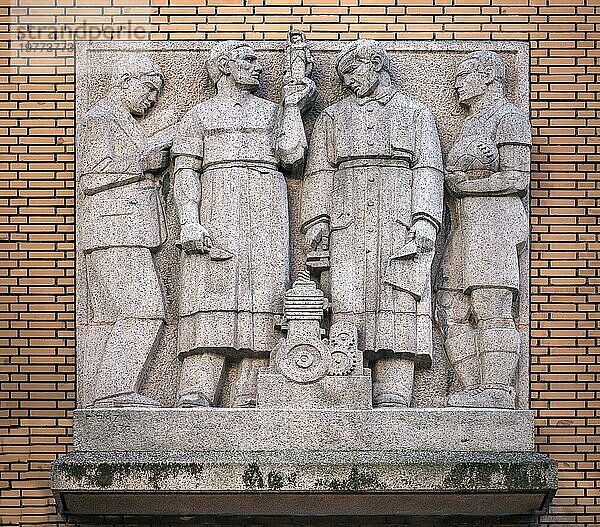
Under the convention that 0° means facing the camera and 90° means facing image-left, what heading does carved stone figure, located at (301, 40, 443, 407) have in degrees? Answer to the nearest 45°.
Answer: approximately 0°

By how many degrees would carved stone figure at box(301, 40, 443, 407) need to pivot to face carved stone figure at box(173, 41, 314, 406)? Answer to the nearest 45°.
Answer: approximately 90° to its right

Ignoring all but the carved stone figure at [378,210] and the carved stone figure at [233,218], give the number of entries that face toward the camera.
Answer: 2

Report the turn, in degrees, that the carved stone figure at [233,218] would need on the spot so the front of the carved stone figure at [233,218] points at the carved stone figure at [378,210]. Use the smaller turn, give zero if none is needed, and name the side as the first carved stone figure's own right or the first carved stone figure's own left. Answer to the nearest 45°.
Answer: approximately 90° to the first carved stone figure's own left

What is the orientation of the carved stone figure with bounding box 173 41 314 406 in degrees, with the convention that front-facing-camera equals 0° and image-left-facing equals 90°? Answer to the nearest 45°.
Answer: approximately 0°
